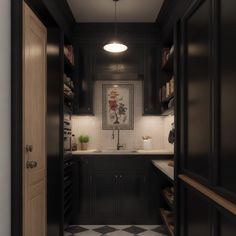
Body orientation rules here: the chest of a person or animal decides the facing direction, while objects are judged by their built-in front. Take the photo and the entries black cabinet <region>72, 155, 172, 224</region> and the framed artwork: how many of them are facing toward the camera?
2

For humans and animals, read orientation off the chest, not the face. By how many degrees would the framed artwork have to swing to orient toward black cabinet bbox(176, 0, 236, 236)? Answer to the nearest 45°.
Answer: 0° — it already faces it

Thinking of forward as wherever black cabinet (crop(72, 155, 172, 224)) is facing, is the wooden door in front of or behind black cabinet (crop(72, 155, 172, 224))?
in front

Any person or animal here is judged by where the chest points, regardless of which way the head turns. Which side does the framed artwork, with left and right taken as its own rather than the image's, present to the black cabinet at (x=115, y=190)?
front

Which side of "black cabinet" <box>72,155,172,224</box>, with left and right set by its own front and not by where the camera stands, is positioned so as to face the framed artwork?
back

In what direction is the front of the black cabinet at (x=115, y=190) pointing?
toward the camera

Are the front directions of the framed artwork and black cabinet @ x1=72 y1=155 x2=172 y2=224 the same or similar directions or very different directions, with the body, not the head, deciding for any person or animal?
same or similar directions
